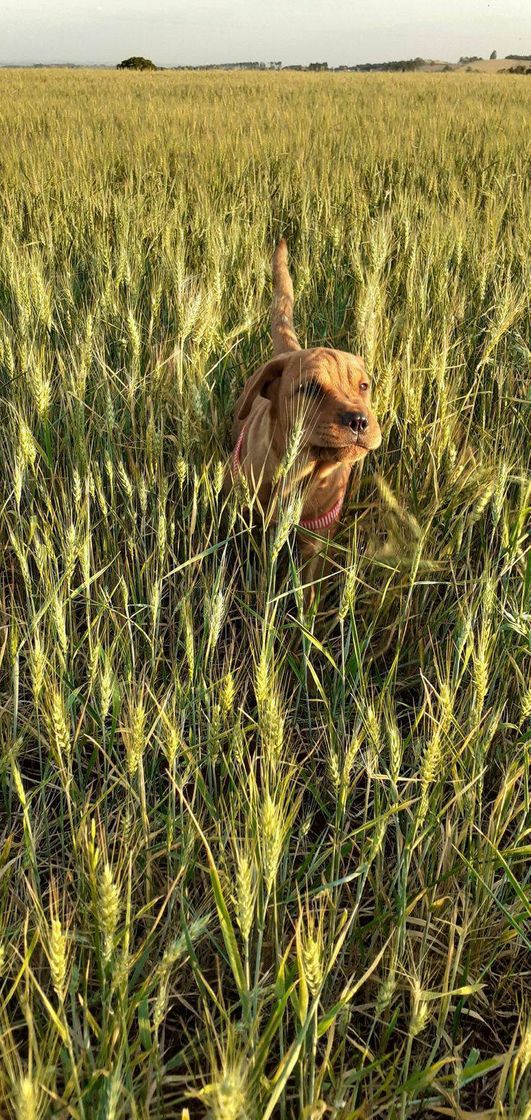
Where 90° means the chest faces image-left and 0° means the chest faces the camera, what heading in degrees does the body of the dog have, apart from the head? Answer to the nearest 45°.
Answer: approximately 315°
